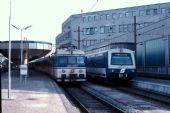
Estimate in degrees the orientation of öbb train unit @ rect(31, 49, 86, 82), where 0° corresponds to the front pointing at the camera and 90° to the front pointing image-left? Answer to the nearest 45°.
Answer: approximately 0°

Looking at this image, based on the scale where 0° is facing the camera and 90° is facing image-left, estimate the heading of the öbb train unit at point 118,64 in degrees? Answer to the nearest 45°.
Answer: approximately 315°
